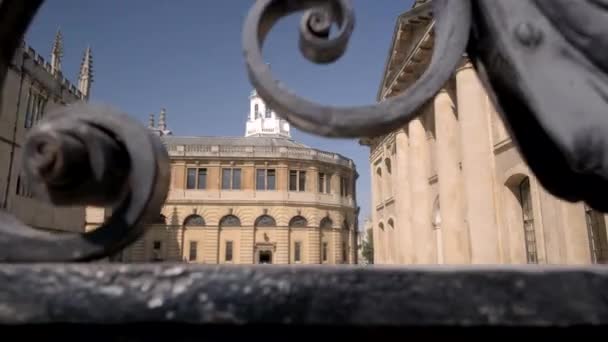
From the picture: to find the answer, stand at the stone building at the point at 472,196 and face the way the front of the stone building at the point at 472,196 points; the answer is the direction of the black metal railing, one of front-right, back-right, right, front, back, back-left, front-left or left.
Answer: front-left

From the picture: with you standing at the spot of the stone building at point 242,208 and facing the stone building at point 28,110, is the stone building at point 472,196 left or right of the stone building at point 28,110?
left

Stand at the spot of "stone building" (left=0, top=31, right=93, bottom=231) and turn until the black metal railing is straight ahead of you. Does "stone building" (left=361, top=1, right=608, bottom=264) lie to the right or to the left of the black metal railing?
left

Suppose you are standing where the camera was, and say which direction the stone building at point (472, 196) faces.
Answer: facing the viewer and to the left of the viewer

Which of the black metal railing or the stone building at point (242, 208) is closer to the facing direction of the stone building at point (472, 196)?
the black metal railing

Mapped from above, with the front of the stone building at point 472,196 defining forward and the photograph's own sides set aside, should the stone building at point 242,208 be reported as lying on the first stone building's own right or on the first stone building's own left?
on the first stone building's own right

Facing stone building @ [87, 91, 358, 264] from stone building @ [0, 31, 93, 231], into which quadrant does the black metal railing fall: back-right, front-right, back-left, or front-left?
back-right

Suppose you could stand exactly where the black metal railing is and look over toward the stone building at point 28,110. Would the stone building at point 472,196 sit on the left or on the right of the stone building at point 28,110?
right

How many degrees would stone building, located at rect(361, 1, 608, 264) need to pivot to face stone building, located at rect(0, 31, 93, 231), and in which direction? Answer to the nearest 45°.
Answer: approximately 45° to its right
